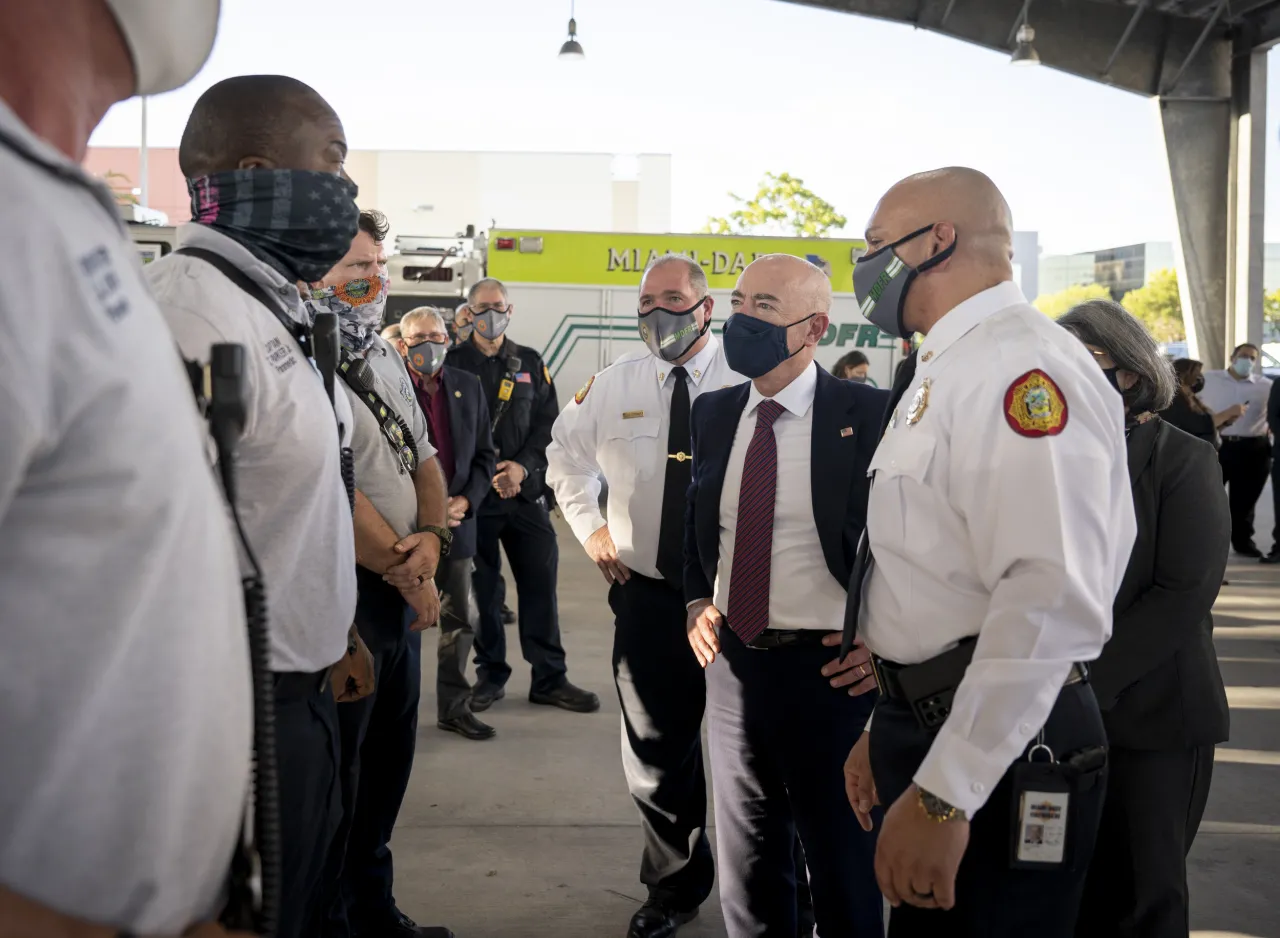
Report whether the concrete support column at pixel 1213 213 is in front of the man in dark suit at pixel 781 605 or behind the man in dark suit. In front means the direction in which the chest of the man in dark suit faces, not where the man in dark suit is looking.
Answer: behind

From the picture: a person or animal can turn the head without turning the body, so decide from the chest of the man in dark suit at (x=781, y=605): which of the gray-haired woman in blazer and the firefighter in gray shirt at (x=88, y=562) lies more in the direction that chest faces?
the firefighter in gray shirt

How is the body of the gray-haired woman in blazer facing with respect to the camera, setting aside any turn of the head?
to the viewer's left

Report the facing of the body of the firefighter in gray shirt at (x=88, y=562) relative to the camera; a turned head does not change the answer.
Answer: to the viewer's right

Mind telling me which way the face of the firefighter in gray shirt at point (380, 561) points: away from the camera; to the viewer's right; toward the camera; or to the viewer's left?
to the viewer's right

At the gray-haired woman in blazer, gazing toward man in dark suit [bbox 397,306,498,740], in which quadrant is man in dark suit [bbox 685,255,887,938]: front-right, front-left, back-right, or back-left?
front-left

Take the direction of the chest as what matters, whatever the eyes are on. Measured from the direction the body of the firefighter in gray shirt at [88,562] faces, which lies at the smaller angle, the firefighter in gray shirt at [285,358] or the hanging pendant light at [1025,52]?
the hanging pendant light

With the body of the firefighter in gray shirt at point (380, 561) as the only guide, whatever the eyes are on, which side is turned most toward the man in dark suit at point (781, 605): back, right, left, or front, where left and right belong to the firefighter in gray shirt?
front

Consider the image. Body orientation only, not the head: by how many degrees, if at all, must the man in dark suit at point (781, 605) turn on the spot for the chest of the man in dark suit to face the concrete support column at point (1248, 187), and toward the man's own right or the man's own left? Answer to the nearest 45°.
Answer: approximately 180°

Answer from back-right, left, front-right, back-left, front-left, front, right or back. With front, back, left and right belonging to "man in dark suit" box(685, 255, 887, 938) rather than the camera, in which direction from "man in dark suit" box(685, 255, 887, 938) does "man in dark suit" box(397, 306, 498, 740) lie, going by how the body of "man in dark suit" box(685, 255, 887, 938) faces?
right

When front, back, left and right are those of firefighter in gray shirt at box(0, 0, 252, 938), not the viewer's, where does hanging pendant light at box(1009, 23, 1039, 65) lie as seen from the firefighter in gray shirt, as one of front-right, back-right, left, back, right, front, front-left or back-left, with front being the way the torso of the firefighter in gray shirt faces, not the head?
front-left

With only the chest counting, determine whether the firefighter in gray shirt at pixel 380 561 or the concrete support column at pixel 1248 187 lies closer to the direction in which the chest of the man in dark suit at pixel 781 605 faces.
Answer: the firefighter in gray shirt

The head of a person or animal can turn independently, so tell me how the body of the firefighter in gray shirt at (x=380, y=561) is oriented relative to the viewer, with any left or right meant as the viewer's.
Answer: facing the viewer and to the right of the viewer

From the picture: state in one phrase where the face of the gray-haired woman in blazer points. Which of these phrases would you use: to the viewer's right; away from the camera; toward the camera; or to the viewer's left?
to the viewer's left

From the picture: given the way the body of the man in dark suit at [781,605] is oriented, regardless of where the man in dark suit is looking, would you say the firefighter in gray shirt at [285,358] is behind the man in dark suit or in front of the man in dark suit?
in front

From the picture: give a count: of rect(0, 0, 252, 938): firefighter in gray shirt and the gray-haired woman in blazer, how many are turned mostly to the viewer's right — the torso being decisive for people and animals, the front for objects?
1

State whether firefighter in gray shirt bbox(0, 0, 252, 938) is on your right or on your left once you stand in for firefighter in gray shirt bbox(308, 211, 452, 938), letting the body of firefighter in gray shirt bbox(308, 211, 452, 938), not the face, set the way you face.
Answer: on your right
